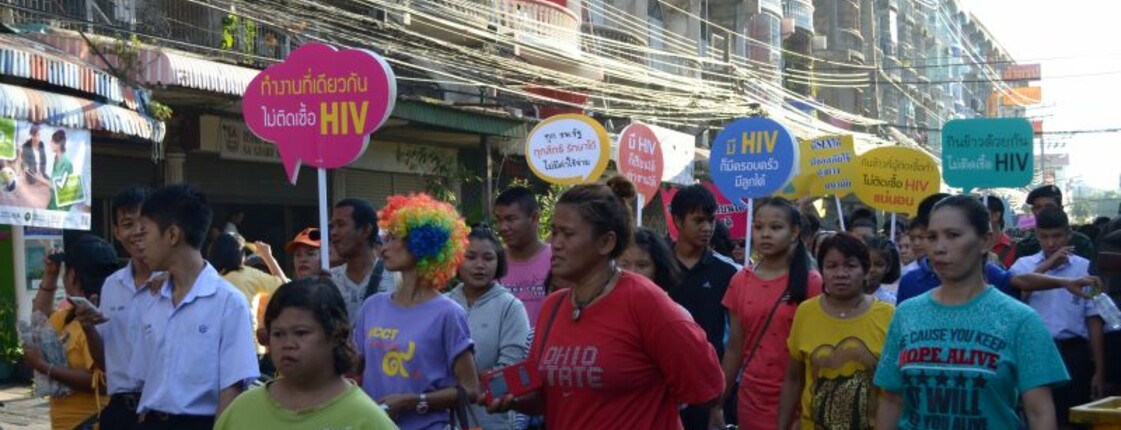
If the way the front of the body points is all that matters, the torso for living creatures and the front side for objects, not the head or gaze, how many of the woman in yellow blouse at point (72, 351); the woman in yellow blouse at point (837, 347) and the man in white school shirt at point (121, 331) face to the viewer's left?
1

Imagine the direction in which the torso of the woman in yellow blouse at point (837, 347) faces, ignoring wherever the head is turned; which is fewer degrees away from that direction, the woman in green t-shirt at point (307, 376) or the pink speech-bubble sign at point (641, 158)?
the woman in green t-shirt

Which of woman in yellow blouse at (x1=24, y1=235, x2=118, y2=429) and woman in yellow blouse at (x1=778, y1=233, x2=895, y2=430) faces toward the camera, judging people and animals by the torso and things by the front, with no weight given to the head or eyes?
woman in yellow blouse at (x1=778, y1=233, x2=895, y2=430)

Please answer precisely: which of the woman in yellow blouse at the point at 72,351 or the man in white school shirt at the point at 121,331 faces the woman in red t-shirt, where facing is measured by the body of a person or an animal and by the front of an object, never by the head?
the man in white school shirt

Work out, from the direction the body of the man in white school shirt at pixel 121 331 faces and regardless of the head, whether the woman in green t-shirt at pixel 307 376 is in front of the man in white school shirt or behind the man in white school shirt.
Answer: in front

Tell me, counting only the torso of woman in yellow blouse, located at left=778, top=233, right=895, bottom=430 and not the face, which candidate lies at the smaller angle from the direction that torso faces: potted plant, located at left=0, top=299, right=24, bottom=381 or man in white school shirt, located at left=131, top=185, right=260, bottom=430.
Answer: the man in white school shirt

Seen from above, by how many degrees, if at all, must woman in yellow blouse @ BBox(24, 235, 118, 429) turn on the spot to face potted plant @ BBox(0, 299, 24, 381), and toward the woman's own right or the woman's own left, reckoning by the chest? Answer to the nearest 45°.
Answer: approximately 90° to the woman's own right

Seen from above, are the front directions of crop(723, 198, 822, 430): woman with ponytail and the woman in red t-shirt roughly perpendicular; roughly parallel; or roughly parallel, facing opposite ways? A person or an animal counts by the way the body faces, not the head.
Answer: roughly parallel

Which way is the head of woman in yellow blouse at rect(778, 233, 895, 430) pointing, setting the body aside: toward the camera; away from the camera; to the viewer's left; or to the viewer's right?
toward the camera

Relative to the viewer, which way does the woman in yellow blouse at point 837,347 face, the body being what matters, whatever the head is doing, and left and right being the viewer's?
facing the viewer

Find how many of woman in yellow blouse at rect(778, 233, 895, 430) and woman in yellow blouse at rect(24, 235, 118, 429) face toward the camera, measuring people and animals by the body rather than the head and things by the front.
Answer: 1

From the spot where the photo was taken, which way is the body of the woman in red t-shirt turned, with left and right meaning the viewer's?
facing the viewer and to the left of the viewer

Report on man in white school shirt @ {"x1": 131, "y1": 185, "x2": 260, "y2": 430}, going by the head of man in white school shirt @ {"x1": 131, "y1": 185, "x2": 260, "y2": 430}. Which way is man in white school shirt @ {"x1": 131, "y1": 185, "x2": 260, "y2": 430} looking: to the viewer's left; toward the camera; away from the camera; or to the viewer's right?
to the viewer's left

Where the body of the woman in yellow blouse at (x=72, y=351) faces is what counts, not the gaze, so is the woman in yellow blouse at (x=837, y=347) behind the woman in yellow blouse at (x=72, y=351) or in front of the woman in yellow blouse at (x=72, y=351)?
behind
